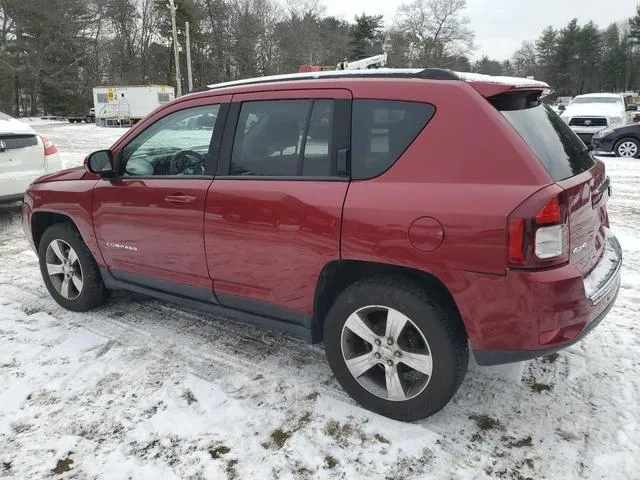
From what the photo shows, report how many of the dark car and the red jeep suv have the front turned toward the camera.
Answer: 0

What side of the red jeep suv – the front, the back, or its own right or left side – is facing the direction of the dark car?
right

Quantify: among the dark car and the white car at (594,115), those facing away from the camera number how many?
0

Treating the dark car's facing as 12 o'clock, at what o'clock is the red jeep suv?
The red jeep suv is roughly at 9 o'clock from the dark car.

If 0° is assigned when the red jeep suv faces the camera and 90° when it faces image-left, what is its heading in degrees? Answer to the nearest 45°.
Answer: approximately 135°

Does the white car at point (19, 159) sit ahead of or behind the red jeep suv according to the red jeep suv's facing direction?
ahead

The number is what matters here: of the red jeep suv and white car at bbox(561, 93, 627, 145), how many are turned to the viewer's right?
0

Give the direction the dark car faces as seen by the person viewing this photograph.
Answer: facing to the left of the viewer

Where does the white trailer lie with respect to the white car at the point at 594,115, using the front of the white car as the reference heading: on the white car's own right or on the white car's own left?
on the white car's own right

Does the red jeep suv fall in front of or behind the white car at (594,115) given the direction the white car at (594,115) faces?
in front

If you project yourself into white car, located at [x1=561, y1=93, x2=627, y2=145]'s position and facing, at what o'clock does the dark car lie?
The dark car is roughly at 10 o'clock from the white car.
